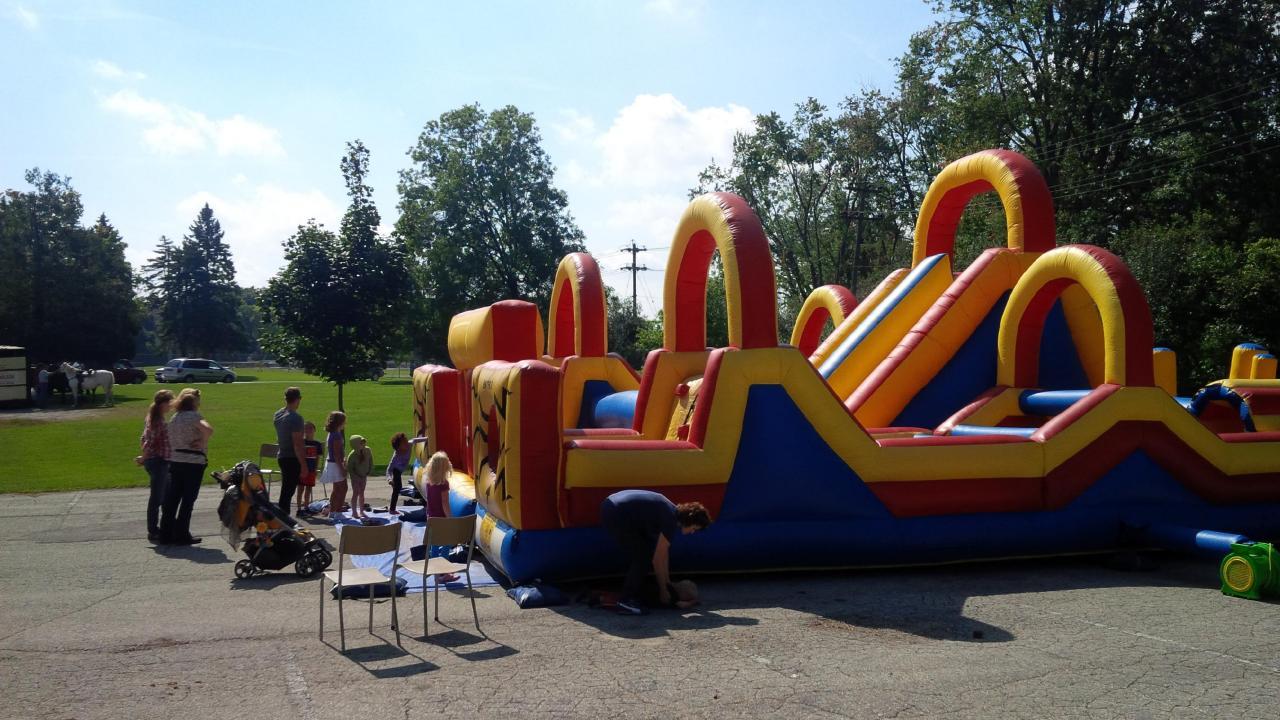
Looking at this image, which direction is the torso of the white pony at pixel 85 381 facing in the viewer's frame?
to the viewer's left

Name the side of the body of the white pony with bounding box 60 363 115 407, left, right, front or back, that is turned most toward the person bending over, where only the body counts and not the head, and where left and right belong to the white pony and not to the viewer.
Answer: left

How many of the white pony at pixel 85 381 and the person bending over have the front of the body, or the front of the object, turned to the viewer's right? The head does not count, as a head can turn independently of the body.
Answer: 1

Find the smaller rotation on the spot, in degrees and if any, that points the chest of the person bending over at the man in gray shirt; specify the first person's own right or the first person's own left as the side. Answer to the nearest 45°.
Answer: approximately 135° to the first person's own left

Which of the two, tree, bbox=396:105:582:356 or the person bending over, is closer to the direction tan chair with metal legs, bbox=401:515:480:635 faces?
the tree

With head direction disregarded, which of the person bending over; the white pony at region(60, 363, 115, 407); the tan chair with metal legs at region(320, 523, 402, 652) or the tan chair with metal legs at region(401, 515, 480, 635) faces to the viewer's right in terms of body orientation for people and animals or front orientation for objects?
the person bending over

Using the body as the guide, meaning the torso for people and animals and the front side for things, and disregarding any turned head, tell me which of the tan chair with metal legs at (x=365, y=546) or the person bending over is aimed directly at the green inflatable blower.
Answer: the person bending over

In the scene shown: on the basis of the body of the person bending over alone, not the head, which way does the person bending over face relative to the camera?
to the viewer's right

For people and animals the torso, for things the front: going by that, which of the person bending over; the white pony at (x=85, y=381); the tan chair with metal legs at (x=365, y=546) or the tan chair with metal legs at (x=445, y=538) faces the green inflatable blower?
the person bending over

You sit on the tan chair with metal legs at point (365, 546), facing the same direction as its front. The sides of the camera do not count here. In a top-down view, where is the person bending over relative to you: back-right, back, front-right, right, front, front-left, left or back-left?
back-right

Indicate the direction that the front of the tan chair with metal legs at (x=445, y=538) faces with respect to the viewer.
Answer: facing away from the viewer and to the left of the viewer

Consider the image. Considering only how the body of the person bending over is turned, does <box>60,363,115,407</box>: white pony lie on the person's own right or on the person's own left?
on the person's own left

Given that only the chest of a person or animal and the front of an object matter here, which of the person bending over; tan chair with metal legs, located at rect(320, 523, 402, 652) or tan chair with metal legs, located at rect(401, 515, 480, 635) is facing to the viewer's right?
the person bending over
